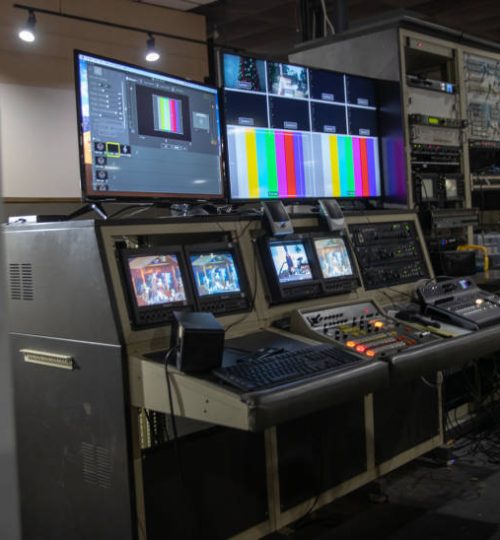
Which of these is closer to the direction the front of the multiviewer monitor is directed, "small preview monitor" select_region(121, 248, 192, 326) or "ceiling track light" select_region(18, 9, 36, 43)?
the small preview monitor

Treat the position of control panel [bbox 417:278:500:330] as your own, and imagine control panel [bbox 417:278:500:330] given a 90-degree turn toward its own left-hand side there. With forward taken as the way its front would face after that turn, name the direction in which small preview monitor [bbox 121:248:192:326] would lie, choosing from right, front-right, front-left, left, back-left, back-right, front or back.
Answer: back

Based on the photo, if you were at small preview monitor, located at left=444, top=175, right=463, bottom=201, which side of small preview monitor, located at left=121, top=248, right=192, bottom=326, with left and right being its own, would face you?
left

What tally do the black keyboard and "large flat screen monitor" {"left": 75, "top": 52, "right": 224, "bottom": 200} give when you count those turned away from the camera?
0

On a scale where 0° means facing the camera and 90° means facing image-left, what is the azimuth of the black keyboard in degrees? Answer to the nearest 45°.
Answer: approximately 315°

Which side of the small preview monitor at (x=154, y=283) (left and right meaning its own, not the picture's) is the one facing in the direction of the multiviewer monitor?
left

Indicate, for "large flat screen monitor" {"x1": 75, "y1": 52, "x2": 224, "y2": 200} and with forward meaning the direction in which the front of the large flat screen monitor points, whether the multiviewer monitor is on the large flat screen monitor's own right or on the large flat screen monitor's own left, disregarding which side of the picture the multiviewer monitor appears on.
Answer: on the large flat screen monitor's own left

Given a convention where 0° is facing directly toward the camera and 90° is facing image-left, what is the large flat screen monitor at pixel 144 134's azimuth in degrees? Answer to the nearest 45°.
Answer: approximately 315°
